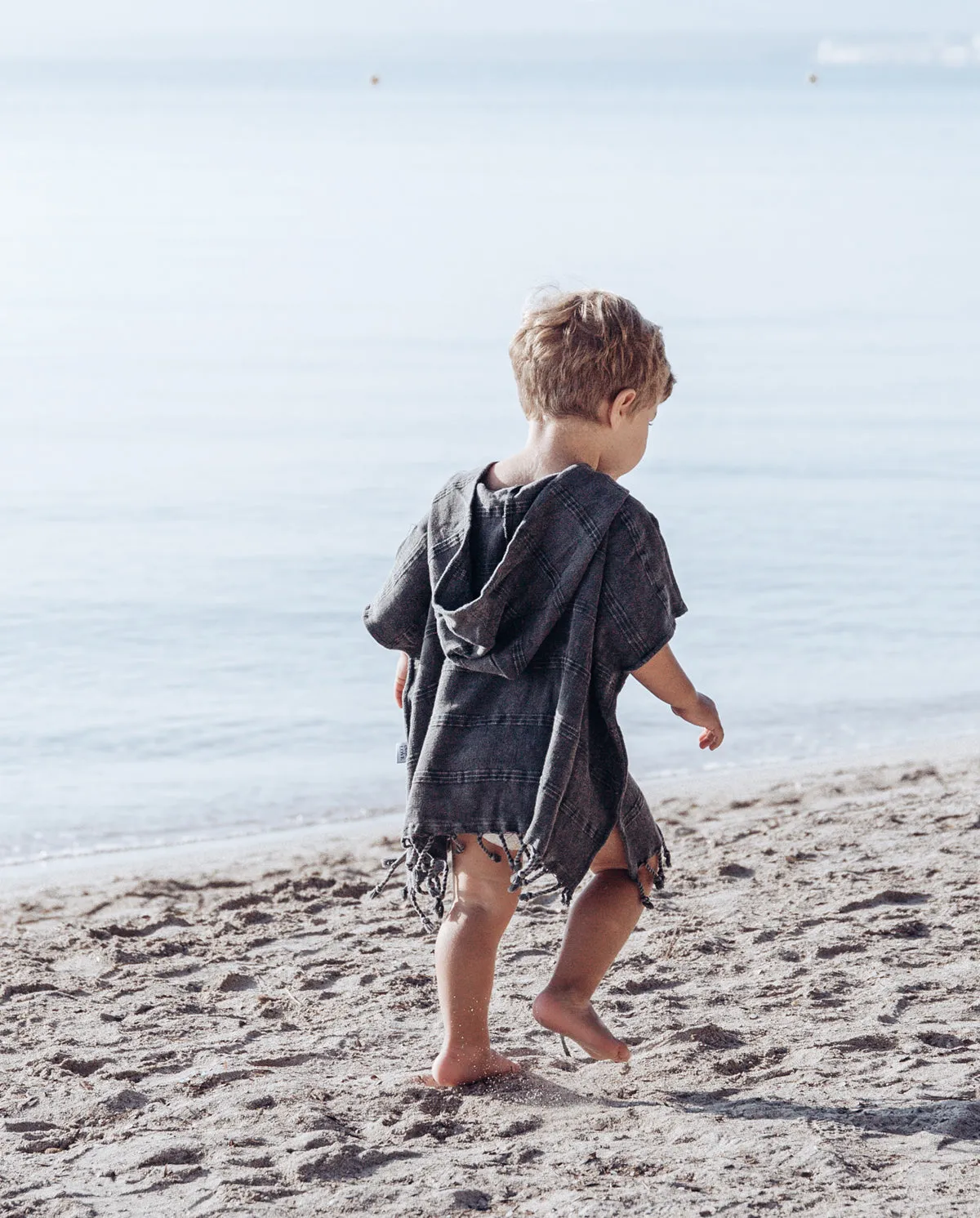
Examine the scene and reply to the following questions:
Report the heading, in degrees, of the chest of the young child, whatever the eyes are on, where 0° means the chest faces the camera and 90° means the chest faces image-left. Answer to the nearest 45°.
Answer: approximately 225°

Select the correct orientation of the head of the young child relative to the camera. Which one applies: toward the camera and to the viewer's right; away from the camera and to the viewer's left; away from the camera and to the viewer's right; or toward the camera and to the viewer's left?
away from the camera and to the viewer's right
